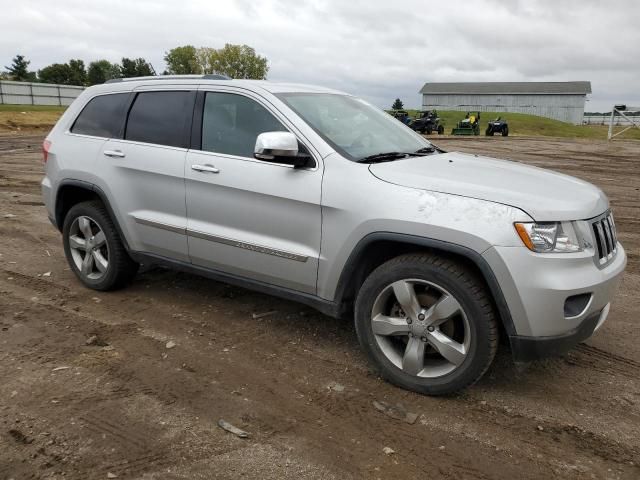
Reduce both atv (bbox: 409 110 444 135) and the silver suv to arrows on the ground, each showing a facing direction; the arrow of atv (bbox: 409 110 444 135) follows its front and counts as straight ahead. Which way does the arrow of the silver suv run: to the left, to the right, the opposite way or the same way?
to the left

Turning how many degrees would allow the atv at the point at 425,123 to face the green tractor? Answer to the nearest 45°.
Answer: approximately 180°

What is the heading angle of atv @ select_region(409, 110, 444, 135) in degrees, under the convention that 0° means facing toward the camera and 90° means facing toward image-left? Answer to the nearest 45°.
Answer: approximately 45°

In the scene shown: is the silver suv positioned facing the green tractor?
no

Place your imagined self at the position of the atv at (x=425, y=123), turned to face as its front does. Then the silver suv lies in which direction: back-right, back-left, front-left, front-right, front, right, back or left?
front-left

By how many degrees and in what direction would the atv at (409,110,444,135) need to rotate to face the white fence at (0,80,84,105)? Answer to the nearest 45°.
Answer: approximately 45° to its right

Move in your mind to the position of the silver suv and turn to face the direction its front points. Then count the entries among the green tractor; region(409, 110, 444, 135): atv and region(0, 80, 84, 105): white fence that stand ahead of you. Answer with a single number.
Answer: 0

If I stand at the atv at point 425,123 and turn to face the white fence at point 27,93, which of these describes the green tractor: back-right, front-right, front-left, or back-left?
back-right

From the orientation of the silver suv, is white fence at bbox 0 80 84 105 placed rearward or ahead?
rearward

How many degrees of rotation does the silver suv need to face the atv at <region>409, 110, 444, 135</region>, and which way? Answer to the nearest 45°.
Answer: approximately 135° to its left

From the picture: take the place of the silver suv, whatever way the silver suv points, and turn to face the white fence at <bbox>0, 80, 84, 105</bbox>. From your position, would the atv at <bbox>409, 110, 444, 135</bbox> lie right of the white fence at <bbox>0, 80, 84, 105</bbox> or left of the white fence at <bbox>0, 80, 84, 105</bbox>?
right

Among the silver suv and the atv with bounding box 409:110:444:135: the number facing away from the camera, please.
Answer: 0
